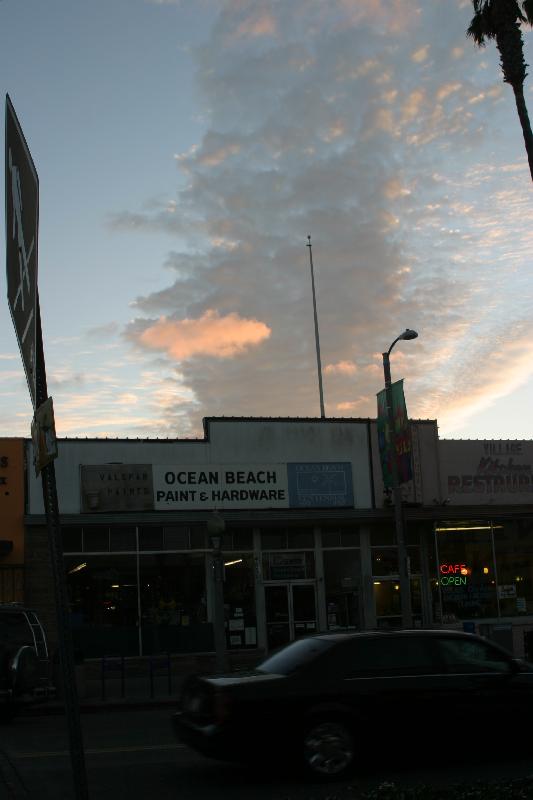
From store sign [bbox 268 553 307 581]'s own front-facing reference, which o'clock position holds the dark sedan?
The dark sedan is roughly at 12 o'clock from the store sign.

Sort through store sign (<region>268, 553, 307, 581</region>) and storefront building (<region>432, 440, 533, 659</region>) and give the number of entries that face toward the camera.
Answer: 2

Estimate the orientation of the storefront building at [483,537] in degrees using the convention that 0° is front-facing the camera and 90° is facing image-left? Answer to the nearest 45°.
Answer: approximately 0°

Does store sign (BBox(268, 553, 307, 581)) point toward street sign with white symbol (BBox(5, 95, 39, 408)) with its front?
yes

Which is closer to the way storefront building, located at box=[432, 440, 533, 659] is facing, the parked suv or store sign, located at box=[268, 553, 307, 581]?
the parked suv

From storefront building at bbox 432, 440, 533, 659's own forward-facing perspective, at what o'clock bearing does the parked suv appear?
The parked suv is roughly at 1 o'clock from the storefront building.

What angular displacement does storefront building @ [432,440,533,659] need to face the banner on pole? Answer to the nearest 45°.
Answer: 0° — it already faces it

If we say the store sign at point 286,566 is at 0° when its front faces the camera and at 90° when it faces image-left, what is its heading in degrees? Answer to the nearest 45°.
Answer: approximately 0°
